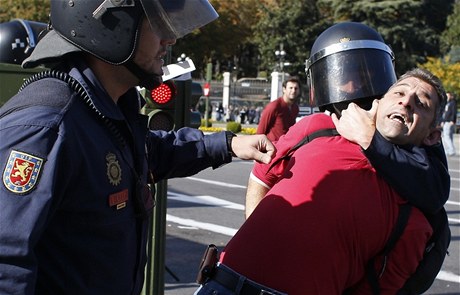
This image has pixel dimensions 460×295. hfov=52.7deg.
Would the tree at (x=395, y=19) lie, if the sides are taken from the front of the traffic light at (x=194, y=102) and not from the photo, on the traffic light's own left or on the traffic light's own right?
on the traffic light's own left

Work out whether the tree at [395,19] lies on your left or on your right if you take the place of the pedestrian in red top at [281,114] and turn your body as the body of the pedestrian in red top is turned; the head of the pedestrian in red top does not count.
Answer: on your left

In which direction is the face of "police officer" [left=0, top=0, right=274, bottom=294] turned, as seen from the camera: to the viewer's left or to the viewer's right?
to the viewer's right

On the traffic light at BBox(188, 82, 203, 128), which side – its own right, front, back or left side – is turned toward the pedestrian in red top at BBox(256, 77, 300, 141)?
left

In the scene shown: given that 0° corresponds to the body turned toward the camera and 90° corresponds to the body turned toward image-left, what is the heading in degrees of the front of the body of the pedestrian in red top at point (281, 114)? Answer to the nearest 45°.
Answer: approximately 315°
